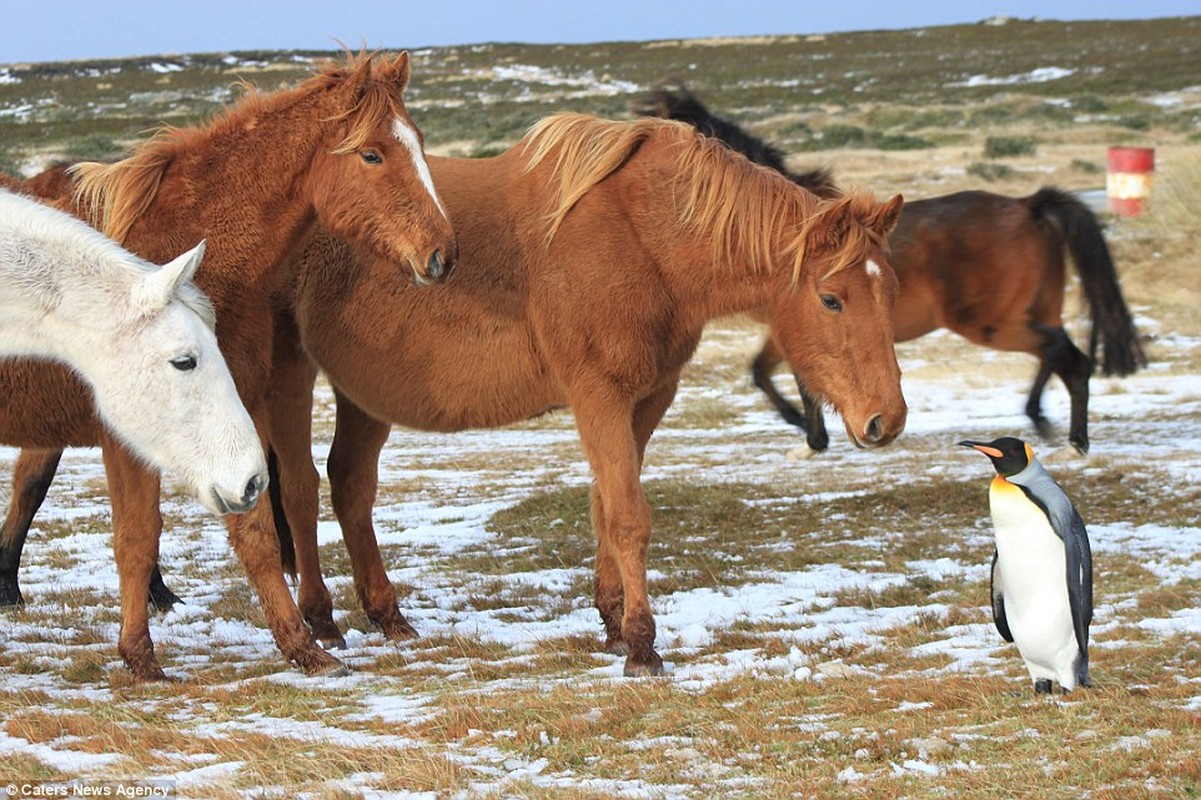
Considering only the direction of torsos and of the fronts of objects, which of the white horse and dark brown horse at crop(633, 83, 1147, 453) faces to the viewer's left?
the dark brown horse

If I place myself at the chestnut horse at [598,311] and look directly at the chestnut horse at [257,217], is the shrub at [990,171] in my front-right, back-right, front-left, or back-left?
back-right

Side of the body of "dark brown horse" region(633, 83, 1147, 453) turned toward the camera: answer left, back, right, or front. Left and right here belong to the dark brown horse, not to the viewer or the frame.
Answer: left

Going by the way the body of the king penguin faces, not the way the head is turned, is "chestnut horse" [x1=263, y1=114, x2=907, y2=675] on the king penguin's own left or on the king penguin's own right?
on the king penguin's own right

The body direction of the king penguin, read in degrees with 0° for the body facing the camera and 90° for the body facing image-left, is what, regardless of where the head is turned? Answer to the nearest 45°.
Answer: approximately 45°

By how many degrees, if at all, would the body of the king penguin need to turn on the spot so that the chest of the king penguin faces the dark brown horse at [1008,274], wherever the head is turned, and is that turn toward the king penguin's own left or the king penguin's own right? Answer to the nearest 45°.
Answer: approximately 135° to the king penguin's own right

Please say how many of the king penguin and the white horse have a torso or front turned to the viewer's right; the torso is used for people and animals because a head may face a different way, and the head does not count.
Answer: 1

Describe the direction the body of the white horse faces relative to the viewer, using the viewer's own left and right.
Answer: facing to the right of the viewer

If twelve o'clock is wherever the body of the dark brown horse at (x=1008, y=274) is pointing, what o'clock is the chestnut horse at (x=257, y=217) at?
The chestnut horse is roughly at 10 o'clock from the dark brown horse.

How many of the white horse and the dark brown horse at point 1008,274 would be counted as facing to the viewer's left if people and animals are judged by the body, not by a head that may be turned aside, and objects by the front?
1

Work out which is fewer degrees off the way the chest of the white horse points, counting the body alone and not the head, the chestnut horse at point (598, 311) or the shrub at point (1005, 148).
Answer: the chestnut horse
